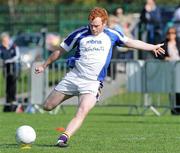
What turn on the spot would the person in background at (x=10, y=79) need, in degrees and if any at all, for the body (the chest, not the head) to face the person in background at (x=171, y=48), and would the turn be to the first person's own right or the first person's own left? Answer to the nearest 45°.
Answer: approximately 135° to the first person's own left

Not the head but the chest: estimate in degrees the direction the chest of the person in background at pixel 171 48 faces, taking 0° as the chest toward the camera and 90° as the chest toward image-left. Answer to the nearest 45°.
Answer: approximately 0°

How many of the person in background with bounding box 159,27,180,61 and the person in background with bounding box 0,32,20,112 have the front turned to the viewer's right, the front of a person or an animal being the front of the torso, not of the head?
0

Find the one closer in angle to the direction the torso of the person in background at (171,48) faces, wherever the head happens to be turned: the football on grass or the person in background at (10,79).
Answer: the football on grass

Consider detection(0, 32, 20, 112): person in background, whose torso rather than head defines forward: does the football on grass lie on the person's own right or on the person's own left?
on the person's own left

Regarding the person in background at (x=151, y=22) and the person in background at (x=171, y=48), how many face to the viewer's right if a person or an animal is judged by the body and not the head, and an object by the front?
0
